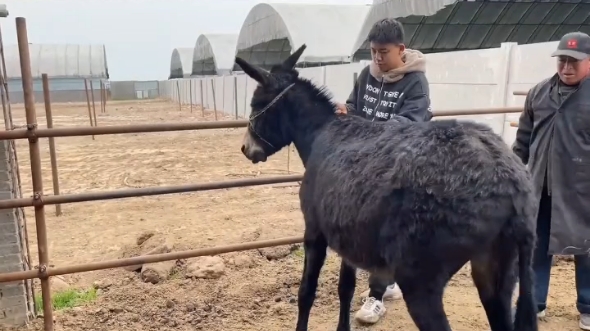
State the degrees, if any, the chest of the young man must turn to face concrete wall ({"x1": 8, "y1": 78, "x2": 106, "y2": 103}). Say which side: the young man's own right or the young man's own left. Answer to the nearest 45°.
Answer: approximately 90° to the young man's own right

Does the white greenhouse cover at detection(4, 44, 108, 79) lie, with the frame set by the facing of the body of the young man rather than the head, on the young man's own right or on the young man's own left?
on the young man's own right

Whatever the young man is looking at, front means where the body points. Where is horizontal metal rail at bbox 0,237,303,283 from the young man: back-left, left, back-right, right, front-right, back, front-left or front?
front-right

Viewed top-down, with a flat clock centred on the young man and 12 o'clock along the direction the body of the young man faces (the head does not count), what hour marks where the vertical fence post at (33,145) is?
The vertical fence post is roughly at 1 o'clock from the young man.

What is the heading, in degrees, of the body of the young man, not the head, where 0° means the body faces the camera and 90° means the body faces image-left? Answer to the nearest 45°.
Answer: approximately 45°

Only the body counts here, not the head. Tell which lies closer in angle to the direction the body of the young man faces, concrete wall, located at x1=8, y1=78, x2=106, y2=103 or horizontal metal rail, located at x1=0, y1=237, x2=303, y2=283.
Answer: the horizontal metal rail

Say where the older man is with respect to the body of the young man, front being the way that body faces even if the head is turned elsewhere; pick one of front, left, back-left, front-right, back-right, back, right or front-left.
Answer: back-left

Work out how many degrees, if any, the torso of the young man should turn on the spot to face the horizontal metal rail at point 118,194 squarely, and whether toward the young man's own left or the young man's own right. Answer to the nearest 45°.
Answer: approximately 45° to the young man's own right

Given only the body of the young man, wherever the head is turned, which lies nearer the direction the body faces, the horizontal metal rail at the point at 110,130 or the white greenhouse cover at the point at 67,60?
the horizontal metal rail

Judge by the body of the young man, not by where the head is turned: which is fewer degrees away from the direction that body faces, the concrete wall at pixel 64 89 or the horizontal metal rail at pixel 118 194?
the horizontal metal rail
